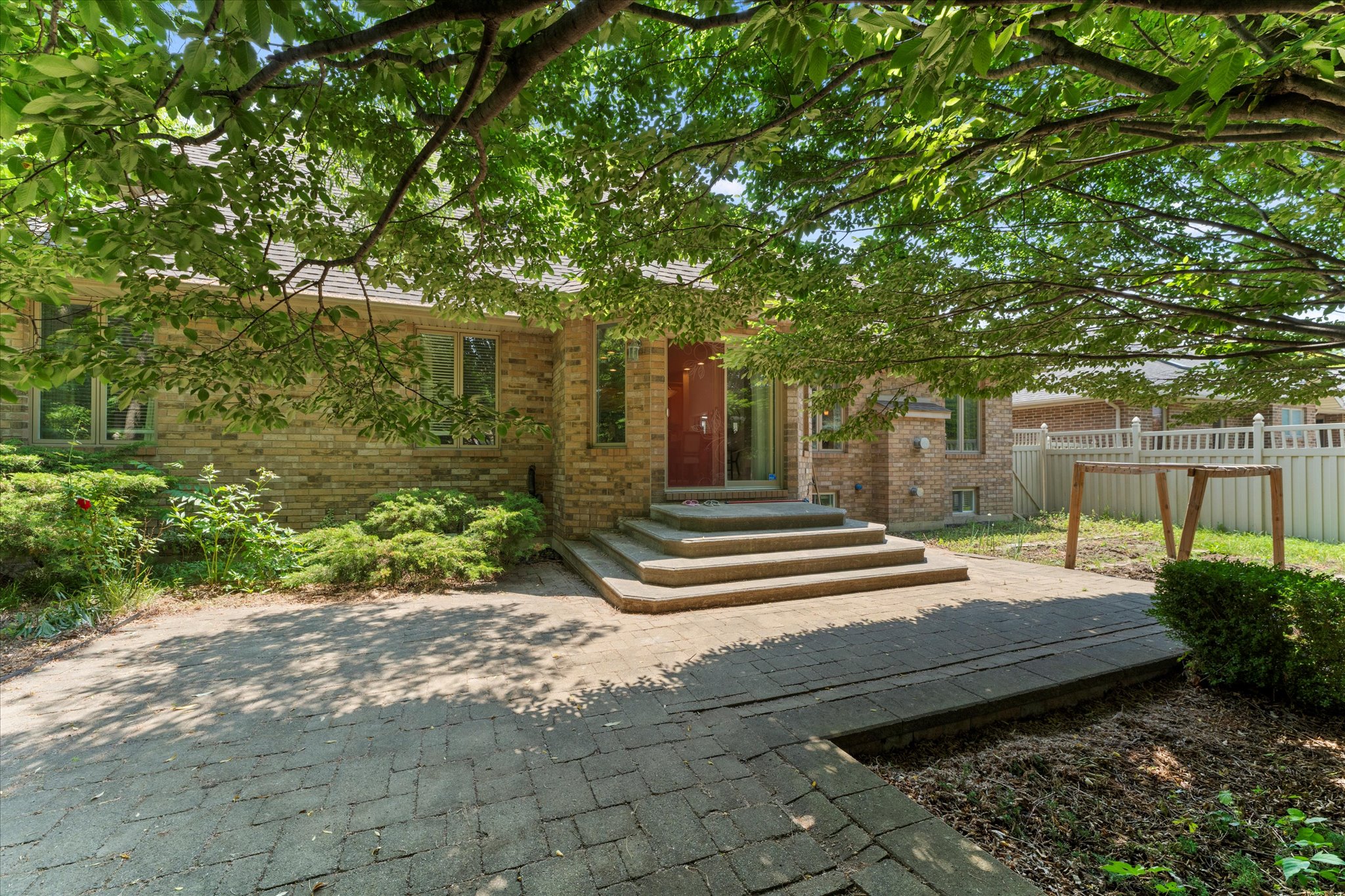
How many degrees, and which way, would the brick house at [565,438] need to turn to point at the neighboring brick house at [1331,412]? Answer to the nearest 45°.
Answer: approximately 90° to its left

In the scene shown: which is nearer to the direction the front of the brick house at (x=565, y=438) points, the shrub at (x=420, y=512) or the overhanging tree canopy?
the overhanging tree canopy

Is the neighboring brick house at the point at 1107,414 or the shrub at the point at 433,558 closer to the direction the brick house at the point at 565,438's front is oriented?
the shrub

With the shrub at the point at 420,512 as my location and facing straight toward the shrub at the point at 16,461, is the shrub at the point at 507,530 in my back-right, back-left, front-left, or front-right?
back-left

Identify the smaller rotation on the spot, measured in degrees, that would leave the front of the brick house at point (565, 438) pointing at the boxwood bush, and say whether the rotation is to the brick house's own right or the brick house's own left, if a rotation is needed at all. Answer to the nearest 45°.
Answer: approximately 45° to the brick house's own left

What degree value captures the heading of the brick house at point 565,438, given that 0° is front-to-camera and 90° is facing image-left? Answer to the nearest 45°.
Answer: approximately 0°
